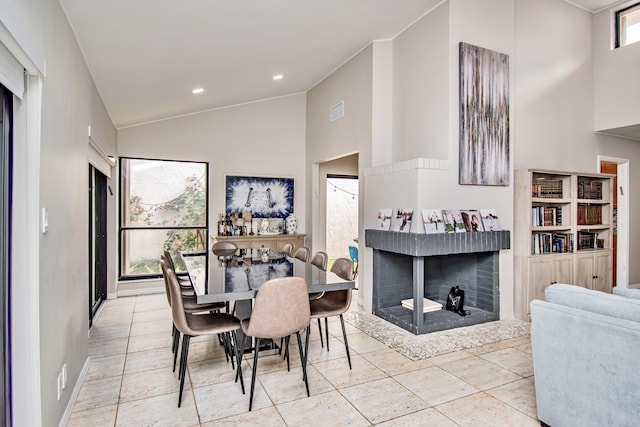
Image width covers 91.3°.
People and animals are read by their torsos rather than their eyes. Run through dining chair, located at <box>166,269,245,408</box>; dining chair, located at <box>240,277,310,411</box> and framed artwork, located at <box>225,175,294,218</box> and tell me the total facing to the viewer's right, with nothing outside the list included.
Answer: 1

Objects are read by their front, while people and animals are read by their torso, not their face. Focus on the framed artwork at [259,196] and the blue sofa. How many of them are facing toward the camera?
1

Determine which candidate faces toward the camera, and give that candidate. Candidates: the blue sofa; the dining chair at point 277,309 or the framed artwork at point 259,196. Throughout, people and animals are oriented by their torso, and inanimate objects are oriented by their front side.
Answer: the framed artwork

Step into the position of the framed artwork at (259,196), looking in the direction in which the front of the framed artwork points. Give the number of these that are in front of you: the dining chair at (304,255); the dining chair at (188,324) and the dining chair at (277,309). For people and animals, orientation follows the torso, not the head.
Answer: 3

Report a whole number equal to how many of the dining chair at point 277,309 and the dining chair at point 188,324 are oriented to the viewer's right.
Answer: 1

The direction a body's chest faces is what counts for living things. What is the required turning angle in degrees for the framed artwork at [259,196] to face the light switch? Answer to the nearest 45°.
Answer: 0° — it already faces it

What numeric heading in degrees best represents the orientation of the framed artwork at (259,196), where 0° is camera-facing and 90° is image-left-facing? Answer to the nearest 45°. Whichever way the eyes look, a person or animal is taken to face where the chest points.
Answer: approximately 0°

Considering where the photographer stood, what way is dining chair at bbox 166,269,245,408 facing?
facing to the right of the viewer

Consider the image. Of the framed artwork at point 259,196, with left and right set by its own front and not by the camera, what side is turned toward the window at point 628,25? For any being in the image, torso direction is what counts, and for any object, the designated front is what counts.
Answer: left

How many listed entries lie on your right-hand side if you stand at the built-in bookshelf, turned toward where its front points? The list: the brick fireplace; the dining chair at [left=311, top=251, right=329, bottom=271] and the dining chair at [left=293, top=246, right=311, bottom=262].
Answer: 3

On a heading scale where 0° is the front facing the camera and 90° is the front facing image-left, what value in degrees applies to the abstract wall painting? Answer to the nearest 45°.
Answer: approximately 315°

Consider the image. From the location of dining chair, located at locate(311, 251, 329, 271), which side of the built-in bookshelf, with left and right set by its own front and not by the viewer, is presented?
right

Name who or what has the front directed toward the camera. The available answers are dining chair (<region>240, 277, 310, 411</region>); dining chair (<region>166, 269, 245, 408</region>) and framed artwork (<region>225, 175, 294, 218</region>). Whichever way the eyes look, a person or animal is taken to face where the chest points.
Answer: the framed artwork

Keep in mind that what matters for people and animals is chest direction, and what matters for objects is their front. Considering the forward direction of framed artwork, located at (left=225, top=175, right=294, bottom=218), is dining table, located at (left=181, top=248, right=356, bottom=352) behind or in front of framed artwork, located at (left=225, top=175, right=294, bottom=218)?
in front

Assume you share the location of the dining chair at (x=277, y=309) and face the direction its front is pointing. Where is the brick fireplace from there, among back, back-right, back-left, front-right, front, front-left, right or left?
right
